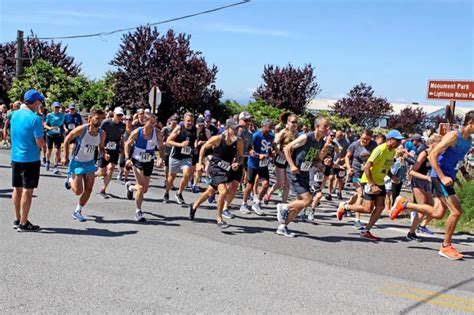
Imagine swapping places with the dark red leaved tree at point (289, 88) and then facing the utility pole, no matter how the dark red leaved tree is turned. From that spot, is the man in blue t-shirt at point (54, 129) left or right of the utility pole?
left

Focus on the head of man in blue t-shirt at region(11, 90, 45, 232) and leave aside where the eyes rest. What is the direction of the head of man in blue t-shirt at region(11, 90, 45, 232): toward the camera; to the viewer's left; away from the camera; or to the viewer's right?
to the viewer's right

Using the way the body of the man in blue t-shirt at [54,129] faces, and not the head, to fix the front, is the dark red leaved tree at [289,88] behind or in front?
behind

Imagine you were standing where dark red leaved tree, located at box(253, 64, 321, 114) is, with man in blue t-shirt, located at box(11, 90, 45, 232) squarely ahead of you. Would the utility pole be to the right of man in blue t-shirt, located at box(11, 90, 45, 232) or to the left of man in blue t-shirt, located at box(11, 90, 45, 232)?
right

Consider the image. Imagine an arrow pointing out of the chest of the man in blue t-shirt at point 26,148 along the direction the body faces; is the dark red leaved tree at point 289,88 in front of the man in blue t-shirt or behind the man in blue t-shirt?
in front

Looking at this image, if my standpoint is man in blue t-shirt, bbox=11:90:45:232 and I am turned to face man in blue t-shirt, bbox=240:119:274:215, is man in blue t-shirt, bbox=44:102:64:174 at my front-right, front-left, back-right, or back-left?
front-left

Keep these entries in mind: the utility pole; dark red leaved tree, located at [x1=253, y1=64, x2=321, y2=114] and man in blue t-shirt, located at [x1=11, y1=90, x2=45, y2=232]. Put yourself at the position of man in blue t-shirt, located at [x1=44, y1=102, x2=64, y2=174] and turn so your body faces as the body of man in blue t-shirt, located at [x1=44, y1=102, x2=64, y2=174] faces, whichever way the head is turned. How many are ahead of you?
1

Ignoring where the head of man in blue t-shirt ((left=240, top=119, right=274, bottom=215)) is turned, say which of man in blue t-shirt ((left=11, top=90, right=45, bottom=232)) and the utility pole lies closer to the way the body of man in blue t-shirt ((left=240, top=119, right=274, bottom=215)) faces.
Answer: the man in blue t-shirt

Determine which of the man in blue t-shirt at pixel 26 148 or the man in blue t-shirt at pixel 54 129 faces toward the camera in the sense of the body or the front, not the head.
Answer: the man in blue t-shirt at pixel 54 129

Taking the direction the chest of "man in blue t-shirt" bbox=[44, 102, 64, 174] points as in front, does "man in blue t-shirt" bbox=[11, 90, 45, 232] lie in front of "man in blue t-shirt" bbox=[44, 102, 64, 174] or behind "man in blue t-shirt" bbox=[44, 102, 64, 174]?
in front

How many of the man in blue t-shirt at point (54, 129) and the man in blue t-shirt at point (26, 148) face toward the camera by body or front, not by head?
1

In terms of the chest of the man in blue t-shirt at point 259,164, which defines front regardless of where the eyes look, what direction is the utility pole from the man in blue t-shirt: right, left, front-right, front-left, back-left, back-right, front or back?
back

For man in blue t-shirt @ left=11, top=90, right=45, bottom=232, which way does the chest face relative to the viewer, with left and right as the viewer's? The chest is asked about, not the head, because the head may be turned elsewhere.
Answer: facing away from the viewer and to the right of the viewer

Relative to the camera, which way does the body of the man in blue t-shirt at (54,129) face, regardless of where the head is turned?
toward the camera

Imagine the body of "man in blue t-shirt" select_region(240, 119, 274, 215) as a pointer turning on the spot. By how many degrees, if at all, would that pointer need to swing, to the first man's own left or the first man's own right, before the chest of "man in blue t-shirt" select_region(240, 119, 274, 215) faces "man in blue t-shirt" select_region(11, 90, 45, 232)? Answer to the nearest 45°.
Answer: approximately 90° to the first man's own right
